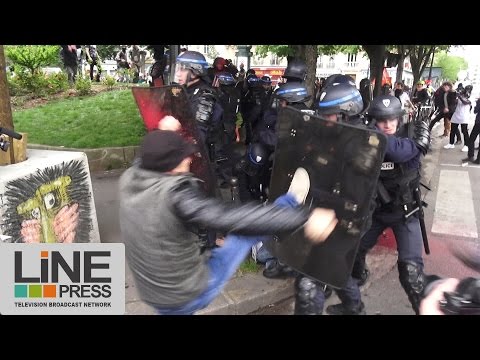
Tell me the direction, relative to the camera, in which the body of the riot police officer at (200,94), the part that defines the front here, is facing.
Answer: to the viewer's left

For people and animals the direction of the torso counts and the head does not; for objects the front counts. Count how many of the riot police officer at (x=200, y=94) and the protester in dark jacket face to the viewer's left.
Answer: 1

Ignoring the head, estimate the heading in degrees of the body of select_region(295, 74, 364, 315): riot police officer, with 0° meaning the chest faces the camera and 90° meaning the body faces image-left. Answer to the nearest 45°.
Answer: approximately 45°

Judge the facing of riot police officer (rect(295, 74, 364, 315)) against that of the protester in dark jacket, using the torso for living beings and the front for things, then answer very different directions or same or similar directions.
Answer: very different directions

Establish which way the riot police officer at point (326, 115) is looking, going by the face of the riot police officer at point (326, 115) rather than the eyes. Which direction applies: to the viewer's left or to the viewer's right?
to the viewer's left

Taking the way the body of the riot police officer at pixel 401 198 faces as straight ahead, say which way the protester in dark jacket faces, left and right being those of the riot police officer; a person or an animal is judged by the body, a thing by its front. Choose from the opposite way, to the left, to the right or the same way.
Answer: the opposite way

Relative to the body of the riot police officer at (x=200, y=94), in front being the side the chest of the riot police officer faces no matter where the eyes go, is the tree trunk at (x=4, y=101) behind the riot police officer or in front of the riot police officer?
in front

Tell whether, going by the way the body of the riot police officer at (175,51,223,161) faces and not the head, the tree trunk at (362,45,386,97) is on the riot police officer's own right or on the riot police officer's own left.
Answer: on the riot police officer's own right
